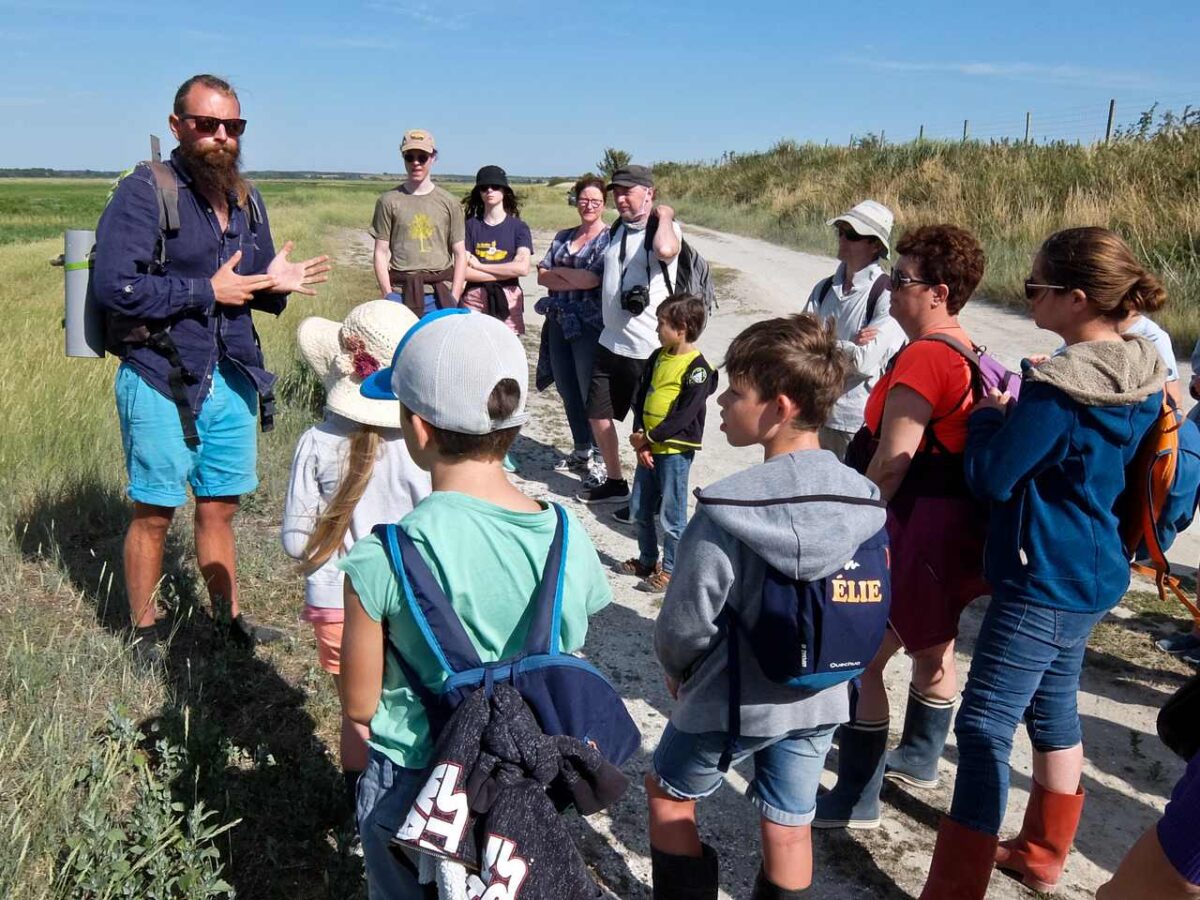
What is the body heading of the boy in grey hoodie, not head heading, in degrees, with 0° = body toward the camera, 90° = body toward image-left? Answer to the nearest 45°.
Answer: approximately 135°

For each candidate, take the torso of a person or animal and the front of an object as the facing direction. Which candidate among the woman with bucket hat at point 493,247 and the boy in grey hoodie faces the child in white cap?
the woman with bucket hat

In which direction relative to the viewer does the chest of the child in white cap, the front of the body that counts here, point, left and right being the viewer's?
facing away from the viewer and to the left of the viewer

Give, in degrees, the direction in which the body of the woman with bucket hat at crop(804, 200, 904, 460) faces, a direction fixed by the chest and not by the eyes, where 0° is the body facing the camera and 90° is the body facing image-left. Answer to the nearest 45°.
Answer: approximately 45°

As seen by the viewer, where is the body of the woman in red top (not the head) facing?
to the viewer's left

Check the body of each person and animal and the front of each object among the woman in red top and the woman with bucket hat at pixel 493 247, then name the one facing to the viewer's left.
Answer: the woman in red top

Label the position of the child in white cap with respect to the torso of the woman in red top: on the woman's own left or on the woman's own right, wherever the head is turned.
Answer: on the woman's own left
